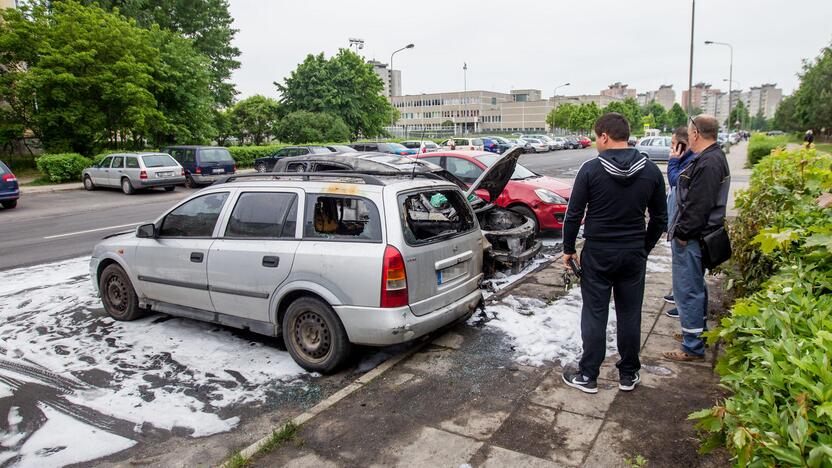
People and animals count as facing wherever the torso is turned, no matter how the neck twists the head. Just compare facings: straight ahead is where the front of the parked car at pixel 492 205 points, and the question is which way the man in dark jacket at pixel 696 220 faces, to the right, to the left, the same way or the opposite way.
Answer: the opposite way

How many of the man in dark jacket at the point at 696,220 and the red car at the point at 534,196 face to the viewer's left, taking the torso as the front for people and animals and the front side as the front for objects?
1

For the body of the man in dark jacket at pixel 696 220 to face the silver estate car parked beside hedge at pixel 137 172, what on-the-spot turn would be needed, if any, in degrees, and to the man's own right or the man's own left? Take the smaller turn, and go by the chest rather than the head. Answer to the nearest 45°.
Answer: approximately 45° to the man's own right

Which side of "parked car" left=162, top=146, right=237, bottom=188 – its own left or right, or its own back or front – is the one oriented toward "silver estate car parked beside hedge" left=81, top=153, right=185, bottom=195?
left

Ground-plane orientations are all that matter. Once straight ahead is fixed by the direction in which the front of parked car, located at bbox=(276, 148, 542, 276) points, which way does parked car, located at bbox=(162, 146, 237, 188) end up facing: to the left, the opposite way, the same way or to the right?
the opposite way

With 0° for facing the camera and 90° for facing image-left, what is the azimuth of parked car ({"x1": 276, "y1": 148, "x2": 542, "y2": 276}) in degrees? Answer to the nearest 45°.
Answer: approximately 315°

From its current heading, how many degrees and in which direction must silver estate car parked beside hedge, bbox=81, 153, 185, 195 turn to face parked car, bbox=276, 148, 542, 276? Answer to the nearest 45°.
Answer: approximately 135° to its left

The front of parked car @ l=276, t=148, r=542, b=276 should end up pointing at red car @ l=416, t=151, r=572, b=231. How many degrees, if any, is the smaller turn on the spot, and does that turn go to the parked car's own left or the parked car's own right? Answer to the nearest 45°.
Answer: approximately 90° to the parked car's own left

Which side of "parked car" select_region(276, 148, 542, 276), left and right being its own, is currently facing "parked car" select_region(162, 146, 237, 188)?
back

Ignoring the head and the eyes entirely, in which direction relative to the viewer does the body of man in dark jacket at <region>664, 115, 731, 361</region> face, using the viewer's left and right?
facing to the left of the viewer

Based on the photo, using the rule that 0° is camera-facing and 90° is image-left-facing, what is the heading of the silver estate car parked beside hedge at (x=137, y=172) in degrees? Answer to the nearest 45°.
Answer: approximately 135°

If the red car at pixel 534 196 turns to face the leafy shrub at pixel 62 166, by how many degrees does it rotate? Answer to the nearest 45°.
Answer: approximately 180°

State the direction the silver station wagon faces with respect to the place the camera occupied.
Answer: facing away from the viewer and to the left of the viewer
